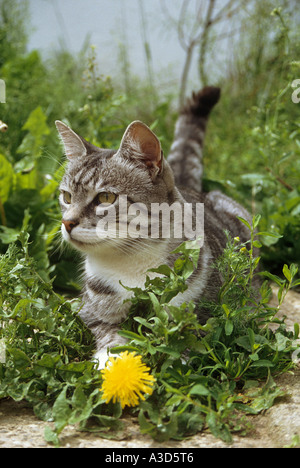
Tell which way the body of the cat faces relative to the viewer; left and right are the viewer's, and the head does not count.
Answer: facing the viewer and to the left of the viewer
